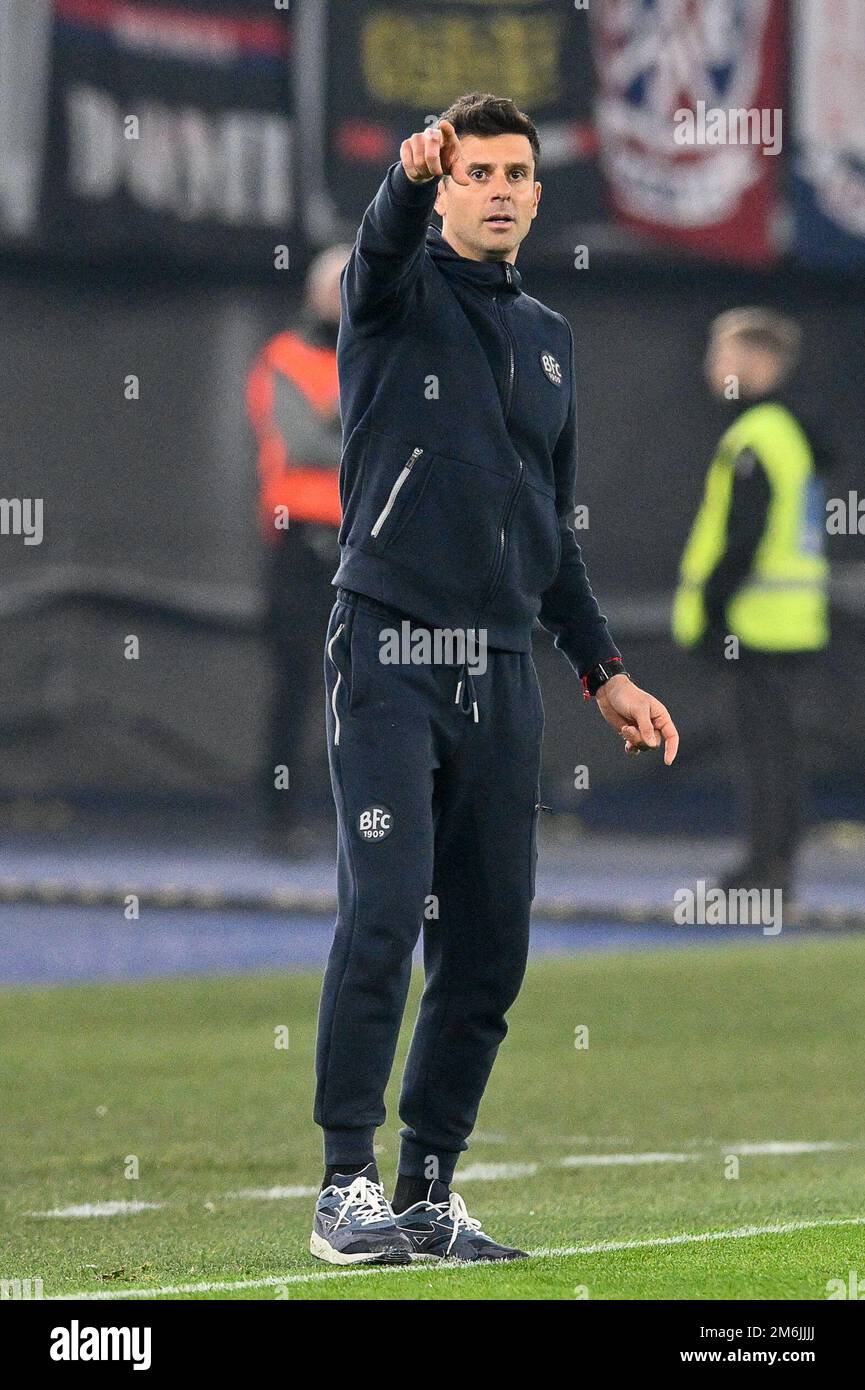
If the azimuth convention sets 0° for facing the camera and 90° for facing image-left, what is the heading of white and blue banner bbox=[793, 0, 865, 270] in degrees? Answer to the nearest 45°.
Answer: approximately 0°

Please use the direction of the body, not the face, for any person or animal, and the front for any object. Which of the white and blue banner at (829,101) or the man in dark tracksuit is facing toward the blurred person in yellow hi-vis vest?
the white and blue banner

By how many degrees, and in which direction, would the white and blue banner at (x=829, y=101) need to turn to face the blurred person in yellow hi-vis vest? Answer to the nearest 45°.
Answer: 0° — it already faces them

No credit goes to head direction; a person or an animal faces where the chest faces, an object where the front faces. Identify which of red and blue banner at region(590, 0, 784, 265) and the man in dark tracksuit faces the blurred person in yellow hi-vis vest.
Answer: the red and blue banner

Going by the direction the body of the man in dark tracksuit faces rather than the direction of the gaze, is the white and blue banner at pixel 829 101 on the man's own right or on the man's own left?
on the man's own left

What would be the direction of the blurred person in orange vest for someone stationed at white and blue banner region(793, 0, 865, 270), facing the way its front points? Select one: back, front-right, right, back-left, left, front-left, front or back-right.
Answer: front-right
